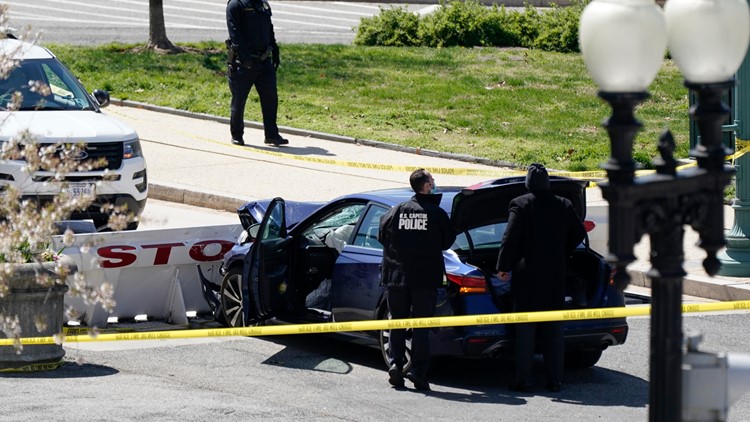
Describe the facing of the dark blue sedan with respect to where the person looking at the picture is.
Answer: facing away from the viewer and to the left of the viewer

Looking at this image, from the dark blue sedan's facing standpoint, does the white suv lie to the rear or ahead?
ahead

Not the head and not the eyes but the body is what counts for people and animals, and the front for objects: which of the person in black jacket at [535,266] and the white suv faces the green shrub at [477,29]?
the person in black jacket

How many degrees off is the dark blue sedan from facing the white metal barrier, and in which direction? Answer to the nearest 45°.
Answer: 0° — it already faces it

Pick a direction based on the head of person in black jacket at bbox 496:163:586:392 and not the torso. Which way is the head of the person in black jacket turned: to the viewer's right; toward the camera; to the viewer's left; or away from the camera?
away from the camera

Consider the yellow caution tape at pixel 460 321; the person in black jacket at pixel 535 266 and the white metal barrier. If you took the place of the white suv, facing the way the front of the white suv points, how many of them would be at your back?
0

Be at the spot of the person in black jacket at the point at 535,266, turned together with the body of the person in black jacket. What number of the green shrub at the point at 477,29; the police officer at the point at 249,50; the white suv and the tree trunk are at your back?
0

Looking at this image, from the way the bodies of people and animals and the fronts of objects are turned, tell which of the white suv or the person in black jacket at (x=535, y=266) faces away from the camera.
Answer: the person in black jacket

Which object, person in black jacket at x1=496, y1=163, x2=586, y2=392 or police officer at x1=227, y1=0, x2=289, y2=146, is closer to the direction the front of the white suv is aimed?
the person in black jacket

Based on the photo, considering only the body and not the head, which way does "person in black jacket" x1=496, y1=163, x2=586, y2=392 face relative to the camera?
away from the camera

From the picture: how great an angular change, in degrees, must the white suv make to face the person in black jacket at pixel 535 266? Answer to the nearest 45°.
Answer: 0° — it already faces them

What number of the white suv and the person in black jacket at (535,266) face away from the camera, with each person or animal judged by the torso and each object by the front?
1

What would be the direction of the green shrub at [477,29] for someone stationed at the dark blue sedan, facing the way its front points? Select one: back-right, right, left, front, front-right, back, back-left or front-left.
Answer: front-right

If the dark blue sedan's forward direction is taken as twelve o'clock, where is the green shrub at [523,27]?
The green shrub is roughly at 2 o'clock from the dark blue sedan.

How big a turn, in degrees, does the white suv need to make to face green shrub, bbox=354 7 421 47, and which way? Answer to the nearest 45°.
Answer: approximately 90° to its left

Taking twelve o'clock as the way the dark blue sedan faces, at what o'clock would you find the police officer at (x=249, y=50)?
The police officer is roughly at 1 o'clock from the dark blue sedan.
